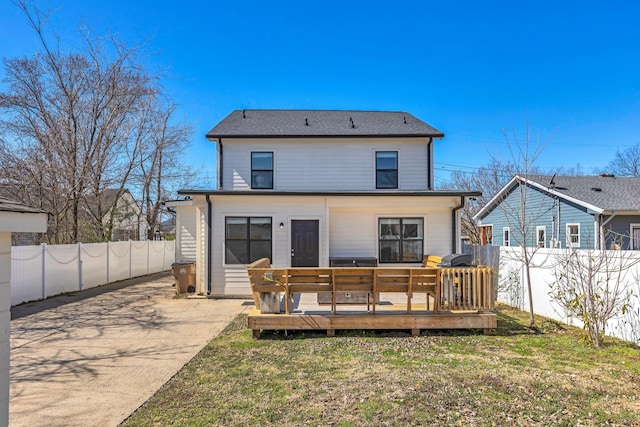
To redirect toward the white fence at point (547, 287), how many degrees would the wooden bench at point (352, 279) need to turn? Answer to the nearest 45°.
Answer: approximately 45° to its right

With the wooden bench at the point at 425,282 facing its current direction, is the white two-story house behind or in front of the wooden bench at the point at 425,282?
in front

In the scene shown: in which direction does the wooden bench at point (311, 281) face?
away from the camera

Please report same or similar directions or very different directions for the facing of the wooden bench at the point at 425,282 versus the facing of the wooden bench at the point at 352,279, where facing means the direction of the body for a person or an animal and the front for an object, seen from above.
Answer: same or similar directions

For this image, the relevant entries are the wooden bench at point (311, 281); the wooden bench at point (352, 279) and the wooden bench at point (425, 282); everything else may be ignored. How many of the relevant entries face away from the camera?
3

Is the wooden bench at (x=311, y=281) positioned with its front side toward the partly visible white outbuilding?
no

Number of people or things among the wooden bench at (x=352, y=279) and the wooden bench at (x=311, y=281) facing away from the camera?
2

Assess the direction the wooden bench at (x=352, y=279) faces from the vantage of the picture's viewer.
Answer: facing away from the viewer

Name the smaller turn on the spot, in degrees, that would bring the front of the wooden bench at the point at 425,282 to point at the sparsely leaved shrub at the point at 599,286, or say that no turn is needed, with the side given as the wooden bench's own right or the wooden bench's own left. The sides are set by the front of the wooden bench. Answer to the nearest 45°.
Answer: approximately 90° to the wooden bench's own right

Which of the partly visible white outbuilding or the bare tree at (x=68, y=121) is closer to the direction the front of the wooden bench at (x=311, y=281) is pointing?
the bare tree

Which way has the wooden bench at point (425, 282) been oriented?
away from the camera

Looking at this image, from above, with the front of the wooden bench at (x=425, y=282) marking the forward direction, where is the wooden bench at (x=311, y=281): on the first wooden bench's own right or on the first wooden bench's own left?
on the first wooden bench's own left
